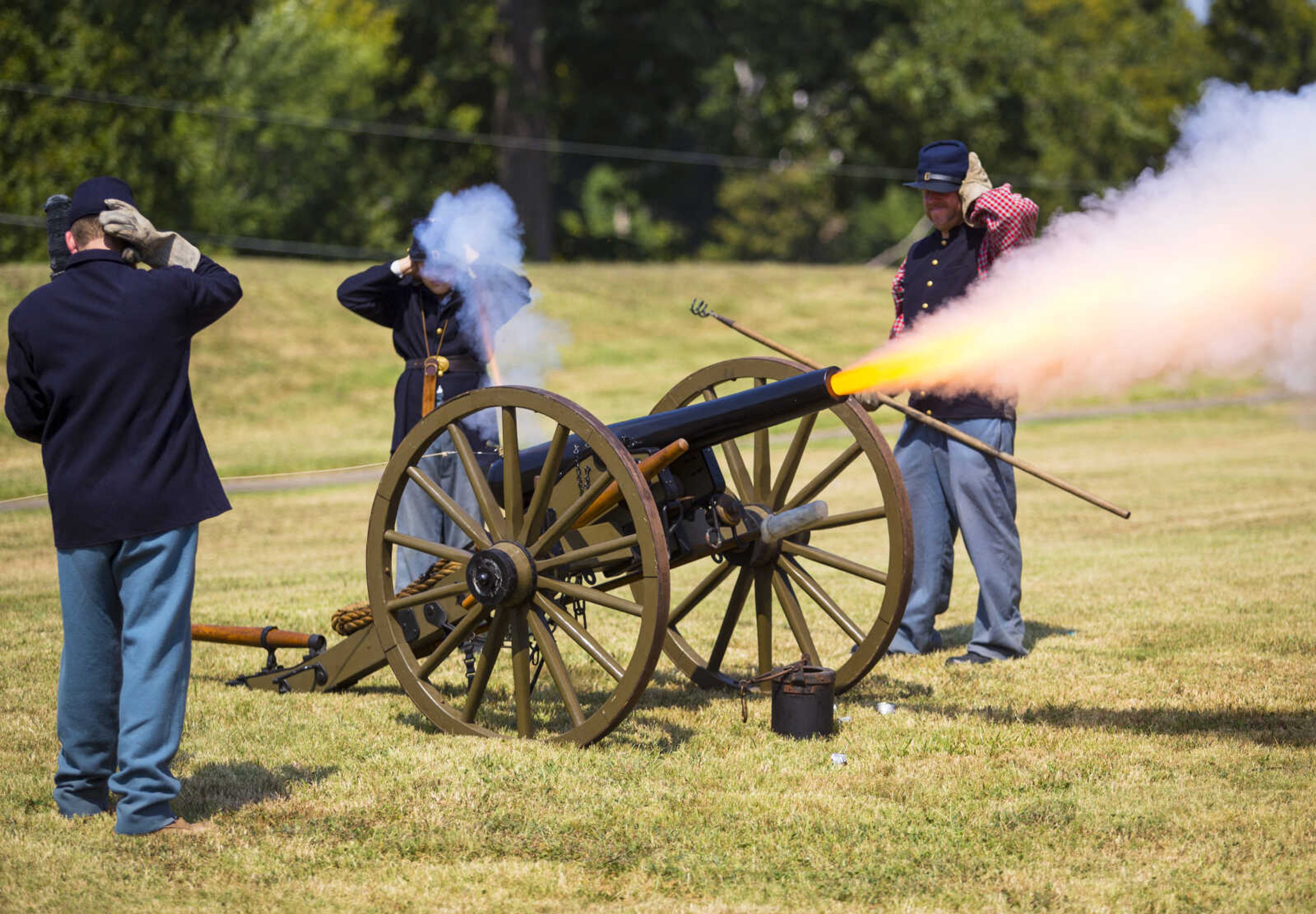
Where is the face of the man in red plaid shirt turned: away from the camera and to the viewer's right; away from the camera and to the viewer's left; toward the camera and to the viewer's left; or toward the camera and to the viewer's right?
toward the camera and to the viewer's left

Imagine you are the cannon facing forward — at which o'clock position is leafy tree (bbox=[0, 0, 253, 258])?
The leafy tree is roughly at 7 o'clock from the cannon.

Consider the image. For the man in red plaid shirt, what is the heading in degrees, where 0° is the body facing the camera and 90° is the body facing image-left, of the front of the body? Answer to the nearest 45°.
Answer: approximately 45°

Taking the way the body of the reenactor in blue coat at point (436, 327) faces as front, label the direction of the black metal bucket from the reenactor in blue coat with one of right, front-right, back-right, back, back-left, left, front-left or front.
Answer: front-left

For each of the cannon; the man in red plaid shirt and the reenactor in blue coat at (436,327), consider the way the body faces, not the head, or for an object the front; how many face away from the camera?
0

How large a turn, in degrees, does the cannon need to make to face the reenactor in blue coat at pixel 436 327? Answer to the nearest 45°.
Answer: approximately 180°

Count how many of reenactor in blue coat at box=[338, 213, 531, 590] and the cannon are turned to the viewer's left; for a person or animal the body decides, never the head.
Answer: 0

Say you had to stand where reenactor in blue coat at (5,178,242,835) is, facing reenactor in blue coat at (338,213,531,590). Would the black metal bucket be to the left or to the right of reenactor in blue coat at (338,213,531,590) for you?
right

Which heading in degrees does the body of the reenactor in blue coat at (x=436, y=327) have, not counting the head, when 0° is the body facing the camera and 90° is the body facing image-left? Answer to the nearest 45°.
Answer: approximately 0°

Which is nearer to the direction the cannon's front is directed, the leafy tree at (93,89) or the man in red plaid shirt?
the man in red plaid shirt

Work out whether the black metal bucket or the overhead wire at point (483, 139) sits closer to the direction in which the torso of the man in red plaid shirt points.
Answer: the black metal bucket

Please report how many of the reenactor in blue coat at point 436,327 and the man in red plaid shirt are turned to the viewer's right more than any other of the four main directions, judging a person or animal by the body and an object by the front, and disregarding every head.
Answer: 0

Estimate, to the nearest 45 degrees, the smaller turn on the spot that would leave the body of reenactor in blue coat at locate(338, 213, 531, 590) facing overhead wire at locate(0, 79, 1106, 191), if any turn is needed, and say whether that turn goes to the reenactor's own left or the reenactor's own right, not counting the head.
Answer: approximately 180°

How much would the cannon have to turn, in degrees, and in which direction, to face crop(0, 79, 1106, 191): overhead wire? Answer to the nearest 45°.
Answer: approximately 135° to its left

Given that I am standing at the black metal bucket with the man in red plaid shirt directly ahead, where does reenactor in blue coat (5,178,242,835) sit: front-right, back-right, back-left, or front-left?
back-left

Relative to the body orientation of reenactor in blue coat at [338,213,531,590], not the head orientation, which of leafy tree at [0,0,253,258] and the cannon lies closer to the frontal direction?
the cannon

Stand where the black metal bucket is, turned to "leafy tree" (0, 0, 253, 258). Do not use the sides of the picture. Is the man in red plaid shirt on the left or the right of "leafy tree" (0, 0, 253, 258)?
right

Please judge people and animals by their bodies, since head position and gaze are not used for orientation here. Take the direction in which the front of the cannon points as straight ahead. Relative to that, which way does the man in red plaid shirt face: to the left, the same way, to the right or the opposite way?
to the right

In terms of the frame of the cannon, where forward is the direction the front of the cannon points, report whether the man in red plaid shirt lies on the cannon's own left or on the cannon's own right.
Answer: on the cannon's own left
